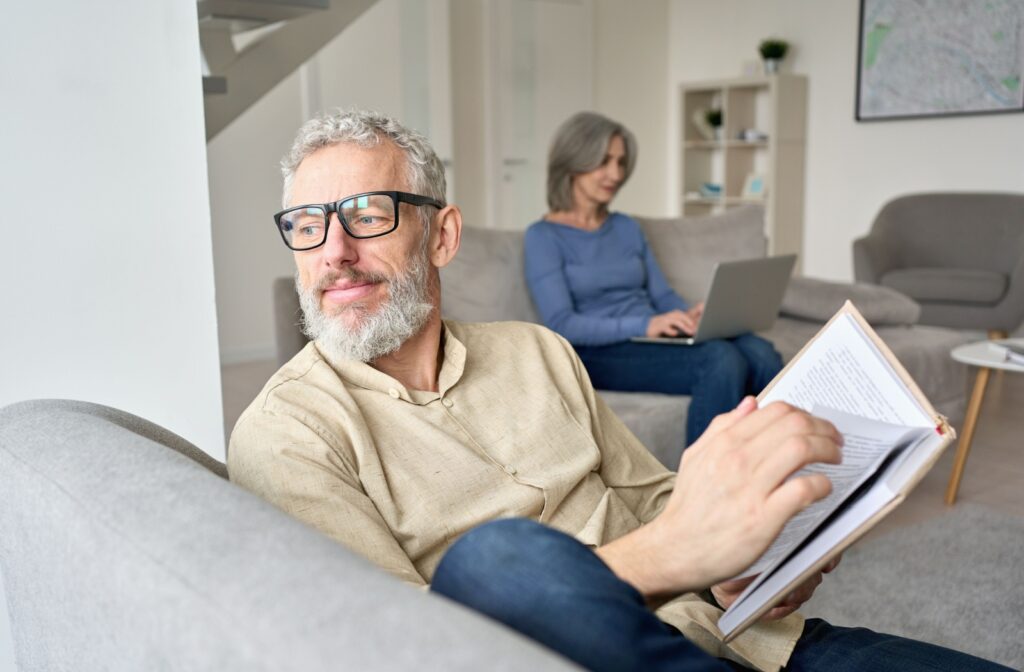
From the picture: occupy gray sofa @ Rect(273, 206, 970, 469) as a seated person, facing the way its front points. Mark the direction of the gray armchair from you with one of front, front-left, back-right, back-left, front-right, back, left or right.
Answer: back-left

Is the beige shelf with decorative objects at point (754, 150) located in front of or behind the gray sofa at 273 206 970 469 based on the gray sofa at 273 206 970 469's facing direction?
behind

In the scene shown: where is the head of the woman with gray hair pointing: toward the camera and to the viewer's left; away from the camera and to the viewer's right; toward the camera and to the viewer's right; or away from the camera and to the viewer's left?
toward the camera and to the viewer's right

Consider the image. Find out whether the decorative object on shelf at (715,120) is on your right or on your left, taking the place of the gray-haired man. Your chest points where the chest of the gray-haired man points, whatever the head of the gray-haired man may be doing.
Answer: on your left

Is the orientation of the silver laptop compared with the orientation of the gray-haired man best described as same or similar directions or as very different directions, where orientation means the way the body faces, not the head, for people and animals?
very different directions

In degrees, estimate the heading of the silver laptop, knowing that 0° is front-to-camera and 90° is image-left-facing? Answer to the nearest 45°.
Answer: approximately 135°

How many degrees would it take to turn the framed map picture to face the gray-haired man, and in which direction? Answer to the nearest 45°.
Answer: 0° — it already faces them
